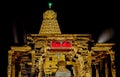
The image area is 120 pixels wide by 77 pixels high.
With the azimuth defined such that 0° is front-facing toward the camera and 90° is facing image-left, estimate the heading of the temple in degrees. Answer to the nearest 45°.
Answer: approximately 0°
